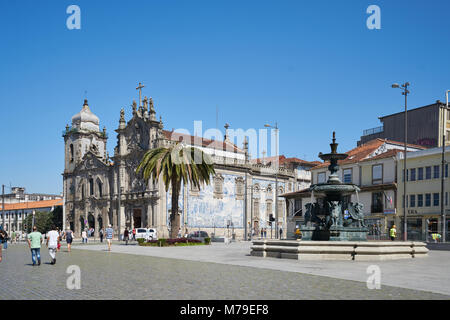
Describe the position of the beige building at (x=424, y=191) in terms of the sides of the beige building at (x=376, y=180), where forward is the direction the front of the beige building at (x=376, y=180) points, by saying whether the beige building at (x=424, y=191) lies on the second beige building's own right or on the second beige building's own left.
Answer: on the second beige building's own left

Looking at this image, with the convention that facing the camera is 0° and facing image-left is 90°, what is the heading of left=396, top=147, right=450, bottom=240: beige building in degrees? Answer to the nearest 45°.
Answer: approximately 45°

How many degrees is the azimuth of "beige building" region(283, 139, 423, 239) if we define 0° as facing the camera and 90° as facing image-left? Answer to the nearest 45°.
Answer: approximately 45°

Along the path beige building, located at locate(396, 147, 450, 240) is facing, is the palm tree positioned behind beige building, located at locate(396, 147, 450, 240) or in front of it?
in front

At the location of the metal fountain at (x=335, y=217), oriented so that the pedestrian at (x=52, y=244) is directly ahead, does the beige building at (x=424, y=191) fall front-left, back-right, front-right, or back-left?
back-right

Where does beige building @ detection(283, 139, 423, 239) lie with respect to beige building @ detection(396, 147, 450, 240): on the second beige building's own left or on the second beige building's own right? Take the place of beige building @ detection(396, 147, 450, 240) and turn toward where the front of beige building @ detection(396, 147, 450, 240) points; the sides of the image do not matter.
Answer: on the second beige building's own right
